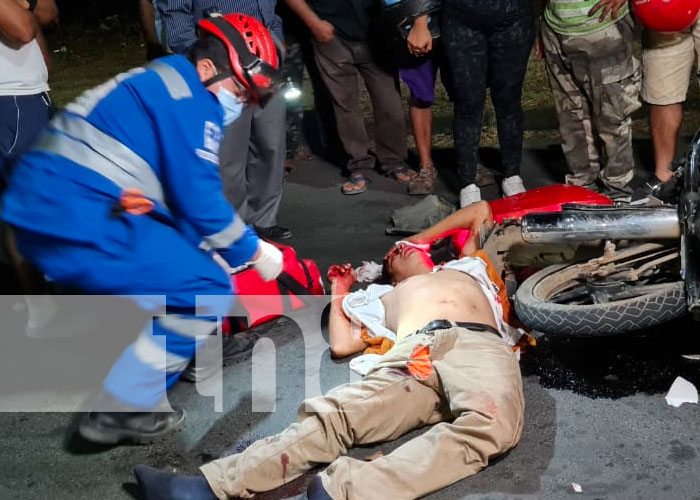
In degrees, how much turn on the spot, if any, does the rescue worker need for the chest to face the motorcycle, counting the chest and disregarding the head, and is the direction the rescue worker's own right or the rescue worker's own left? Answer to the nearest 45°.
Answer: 0° — they already face it

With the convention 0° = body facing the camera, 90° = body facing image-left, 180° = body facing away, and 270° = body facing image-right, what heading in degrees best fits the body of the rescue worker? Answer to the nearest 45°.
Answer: approximately 270°

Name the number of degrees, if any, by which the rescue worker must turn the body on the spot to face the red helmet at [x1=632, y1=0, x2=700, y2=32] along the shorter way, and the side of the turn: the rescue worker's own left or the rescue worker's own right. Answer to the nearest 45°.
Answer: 0° — they already face it

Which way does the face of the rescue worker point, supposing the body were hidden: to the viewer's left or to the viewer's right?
to the viewer's right

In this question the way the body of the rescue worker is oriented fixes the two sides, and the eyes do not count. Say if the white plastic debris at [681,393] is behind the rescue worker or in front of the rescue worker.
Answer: in front
